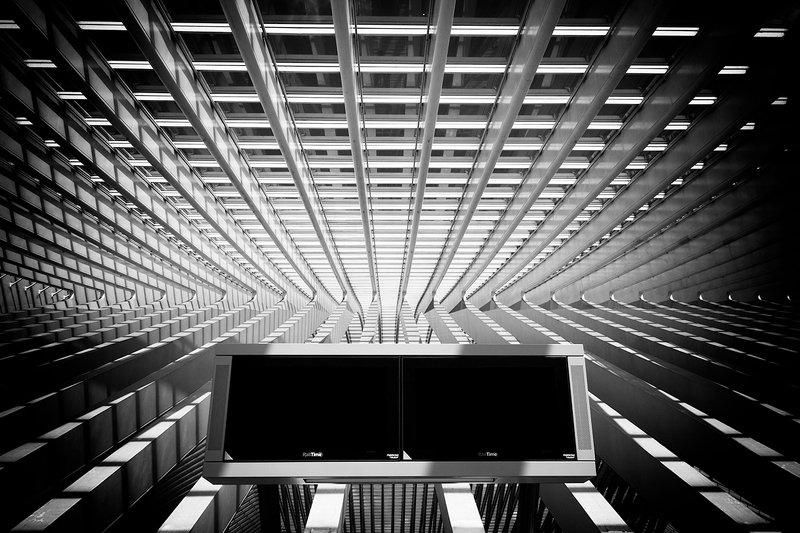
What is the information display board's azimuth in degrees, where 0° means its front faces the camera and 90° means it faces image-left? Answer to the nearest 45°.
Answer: approximately 0°
